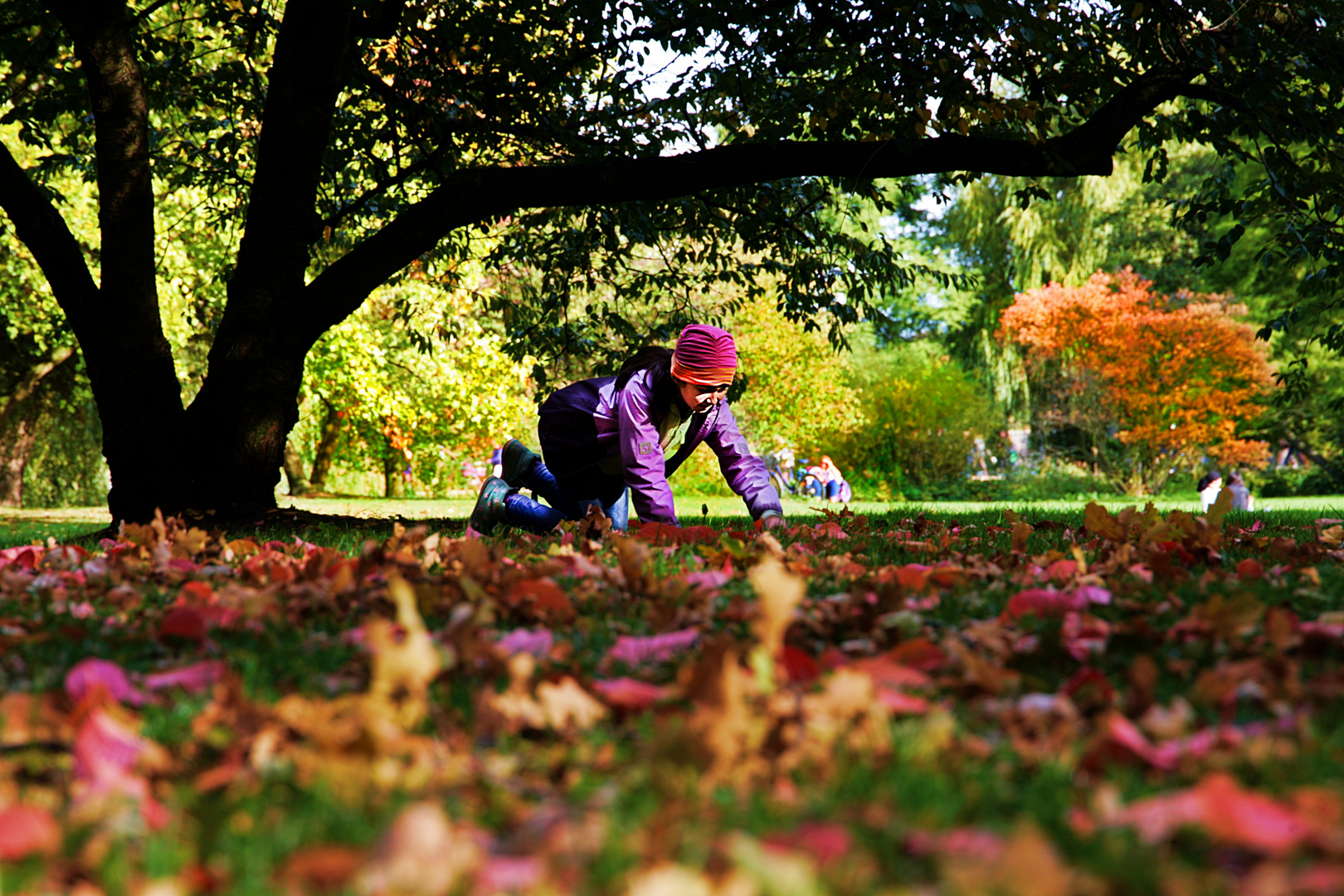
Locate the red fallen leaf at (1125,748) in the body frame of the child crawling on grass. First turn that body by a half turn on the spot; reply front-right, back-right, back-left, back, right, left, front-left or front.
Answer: back-left

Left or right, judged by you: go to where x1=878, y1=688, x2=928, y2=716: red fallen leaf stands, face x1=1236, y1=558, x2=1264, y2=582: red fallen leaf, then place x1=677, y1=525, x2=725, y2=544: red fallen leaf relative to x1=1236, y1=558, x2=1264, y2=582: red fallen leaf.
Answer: left

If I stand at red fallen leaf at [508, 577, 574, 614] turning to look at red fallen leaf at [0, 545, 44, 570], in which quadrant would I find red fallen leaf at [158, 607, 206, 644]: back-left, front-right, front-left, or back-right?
front-left

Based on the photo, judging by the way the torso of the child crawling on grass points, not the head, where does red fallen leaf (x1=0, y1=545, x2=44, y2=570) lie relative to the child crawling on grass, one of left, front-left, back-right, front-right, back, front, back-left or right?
right

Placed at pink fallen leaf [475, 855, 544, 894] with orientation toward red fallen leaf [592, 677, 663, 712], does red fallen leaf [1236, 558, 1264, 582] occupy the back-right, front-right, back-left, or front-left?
front-right

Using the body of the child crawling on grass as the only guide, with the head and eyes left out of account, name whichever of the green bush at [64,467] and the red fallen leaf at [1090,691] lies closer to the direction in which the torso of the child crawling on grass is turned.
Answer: the red fallen leaf

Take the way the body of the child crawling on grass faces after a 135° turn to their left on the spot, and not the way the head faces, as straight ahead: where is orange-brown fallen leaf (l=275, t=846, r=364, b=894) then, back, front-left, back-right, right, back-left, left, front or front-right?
back

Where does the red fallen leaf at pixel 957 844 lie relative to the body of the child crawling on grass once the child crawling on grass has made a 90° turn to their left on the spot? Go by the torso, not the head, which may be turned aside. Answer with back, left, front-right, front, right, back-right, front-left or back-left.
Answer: back-right

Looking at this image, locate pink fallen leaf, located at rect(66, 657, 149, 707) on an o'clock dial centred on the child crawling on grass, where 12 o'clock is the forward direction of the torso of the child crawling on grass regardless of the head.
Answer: The pink fallen leaf is roughly at 2 o'clock from the child crawling on grass.
